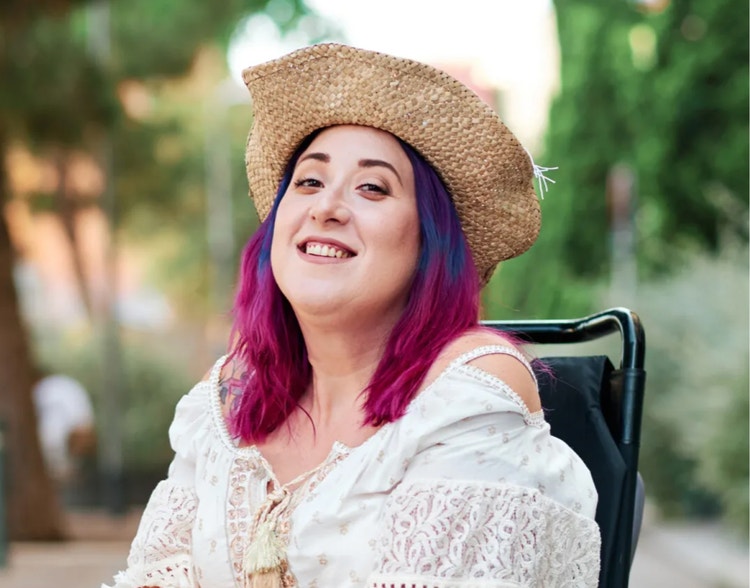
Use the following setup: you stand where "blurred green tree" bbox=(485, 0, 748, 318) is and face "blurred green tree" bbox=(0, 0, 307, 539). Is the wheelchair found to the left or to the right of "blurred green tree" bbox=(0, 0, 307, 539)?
left

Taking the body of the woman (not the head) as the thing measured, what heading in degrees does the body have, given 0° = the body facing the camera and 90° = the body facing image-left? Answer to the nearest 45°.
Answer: approximately 45°

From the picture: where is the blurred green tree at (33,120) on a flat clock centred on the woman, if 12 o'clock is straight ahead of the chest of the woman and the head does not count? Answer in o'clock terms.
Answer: The blurred green tree is roughly at 4 o'clock from the woman.

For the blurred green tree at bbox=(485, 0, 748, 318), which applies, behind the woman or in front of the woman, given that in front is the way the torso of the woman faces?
behind

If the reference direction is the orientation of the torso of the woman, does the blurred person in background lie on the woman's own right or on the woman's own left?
on the woman's own right
